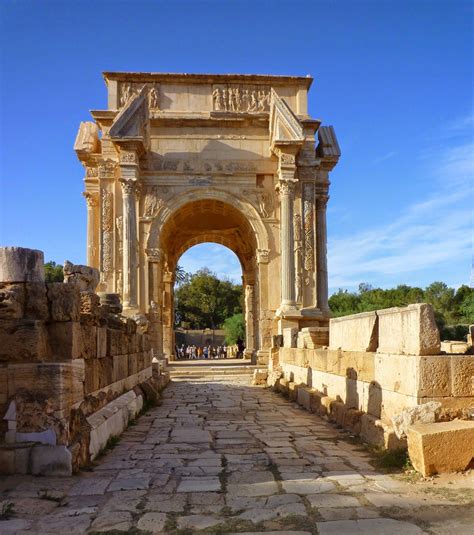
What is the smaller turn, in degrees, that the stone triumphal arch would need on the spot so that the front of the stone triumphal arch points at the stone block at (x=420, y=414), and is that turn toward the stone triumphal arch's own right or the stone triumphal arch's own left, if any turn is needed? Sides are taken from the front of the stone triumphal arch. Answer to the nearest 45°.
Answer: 0° — it already faces it

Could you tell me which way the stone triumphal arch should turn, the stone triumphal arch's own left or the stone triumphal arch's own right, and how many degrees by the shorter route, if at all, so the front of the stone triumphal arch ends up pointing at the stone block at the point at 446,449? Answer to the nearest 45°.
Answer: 0° — it already faces it

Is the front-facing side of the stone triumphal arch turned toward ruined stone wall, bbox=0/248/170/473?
yes

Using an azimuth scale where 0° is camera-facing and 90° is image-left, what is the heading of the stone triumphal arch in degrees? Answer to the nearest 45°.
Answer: approximately 0°

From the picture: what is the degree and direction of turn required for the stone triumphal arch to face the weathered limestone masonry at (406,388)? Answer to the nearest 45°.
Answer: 0° — it already faces it
